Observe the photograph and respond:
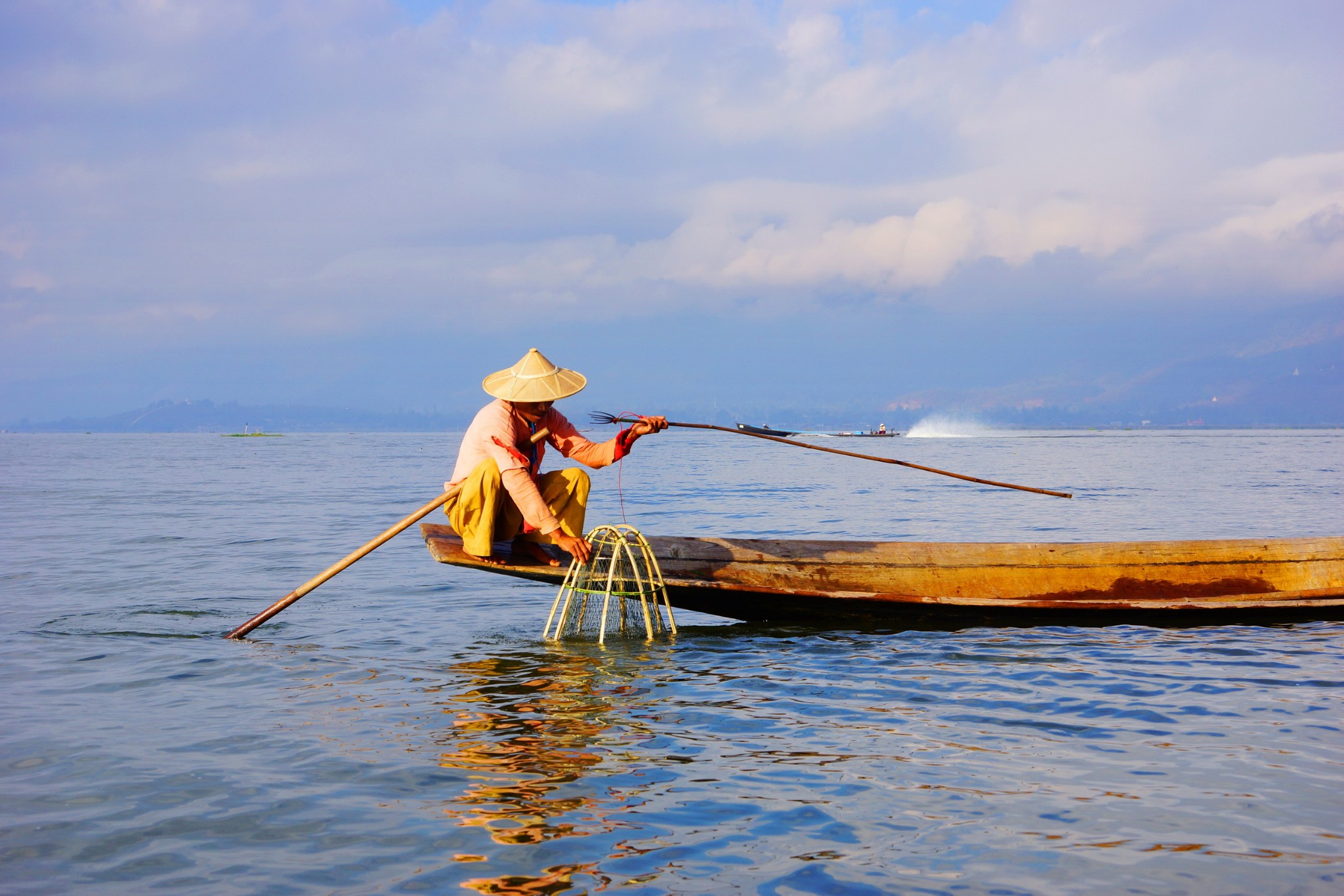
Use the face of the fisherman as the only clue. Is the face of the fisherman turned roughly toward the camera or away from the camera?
toward the camera

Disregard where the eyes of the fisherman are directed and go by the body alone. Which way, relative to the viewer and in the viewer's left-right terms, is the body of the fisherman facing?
facing the viewer and to the right of the viewer
